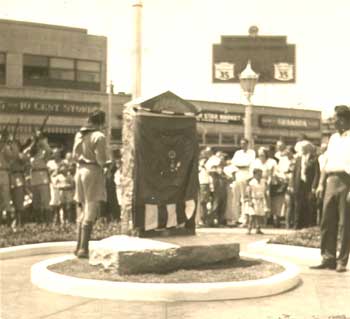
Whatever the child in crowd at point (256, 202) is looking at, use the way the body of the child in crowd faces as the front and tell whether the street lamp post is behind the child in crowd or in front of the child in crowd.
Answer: behind

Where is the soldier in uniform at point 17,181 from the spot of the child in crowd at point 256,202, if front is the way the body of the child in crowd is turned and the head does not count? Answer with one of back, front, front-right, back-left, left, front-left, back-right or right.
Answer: right

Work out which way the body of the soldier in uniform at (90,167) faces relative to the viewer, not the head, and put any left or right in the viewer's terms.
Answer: facing away from the viewer and to the right of the viewer

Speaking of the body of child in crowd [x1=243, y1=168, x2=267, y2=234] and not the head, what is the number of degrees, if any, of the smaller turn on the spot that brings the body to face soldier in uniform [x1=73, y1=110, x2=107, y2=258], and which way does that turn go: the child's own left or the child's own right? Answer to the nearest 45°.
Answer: approximately 45° to the child's own right

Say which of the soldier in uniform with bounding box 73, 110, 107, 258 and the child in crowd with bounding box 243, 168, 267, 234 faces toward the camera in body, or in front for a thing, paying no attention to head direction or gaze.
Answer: the child in crowd

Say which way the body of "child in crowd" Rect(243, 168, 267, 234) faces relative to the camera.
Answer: toward the camera

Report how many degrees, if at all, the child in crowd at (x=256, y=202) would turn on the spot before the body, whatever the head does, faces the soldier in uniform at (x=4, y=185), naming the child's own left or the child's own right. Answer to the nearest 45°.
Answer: approximately 90° to the child's own right

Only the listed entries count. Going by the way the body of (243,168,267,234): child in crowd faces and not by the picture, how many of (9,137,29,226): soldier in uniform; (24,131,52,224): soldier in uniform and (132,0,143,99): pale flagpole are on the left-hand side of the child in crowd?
0

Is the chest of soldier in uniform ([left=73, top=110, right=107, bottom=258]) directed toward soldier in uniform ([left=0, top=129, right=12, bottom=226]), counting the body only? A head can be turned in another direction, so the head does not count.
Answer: no

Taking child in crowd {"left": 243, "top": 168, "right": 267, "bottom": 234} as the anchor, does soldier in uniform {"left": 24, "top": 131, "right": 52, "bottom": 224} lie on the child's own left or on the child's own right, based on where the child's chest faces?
on the child's own right

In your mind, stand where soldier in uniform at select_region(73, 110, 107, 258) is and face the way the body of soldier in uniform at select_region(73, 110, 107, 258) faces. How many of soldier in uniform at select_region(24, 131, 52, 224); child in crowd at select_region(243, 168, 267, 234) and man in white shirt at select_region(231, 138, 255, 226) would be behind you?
0

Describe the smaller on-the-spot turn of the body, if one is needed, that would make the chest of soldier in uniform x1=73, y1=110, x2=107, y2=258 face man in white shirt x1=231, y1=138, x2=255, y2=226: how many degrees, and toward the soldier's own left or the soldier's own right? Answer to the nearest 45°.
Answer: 0° — they already face them

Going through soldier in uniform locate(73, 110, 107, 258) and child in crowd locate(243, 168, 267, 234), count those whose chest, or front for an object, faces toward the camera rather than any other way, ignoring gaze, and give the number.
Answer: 1

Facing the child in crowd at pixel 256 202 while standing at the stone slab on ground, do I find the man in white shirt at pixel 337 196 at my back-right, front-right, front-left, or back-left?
front-right
